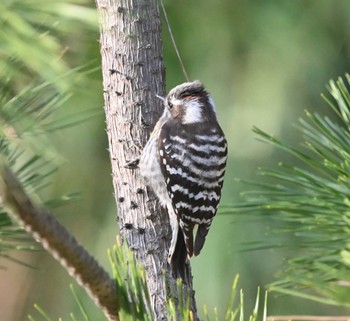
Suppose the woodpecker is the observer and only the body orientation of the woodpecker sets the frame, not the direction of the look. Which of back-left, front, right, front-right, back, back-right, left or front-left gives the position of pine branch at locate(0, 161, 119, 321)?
back-left

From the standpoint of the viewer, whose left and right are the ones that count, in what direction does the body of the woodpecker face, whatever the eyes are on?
facing away from the viewer and to the left of the viewer
